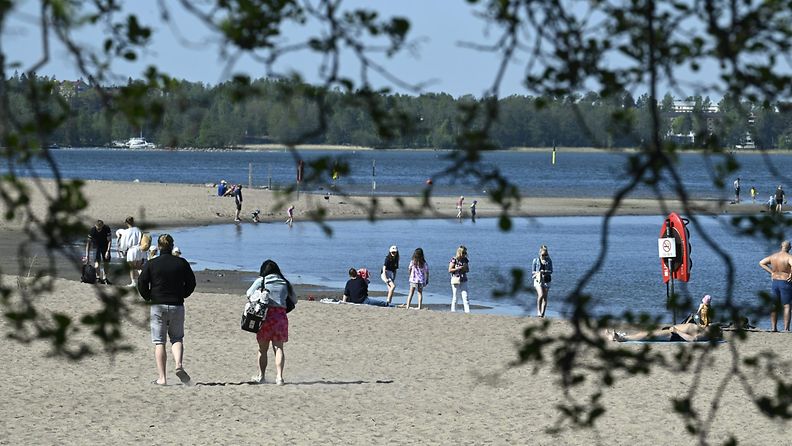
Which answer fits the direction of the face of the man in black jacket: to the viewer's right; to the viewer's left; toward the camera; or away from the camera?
away from the camera

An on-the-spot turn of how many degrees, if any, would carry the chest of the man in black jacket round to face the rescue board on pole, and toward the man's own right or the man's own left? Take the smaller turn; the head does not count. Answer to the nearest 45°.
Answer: approximately 45° to the man's own right

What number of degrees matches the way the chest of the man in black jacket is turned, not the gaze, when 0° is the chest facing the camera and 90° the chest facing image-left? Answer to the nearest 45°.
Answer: approximately 180°

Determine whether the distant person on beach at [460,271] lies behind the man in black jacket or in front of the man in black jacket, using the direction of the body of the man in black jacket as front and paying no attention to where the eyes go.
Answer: in front

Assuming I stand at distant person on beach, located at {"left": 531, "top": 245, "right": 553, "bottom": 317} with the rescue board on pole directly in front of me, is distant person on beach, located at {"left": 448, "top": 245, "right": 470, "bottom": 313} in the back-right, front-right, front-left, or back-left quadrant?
back-left

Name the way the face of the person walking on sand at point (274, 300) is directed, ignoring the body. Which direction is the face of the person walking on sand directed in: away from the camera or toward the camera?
away from the camera

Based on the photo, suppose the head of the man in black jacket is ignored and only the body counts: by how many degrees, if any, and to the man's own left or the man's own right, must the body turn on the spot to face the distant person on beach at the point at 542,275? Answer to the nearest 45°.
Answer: approximately 45° to the man's own right
